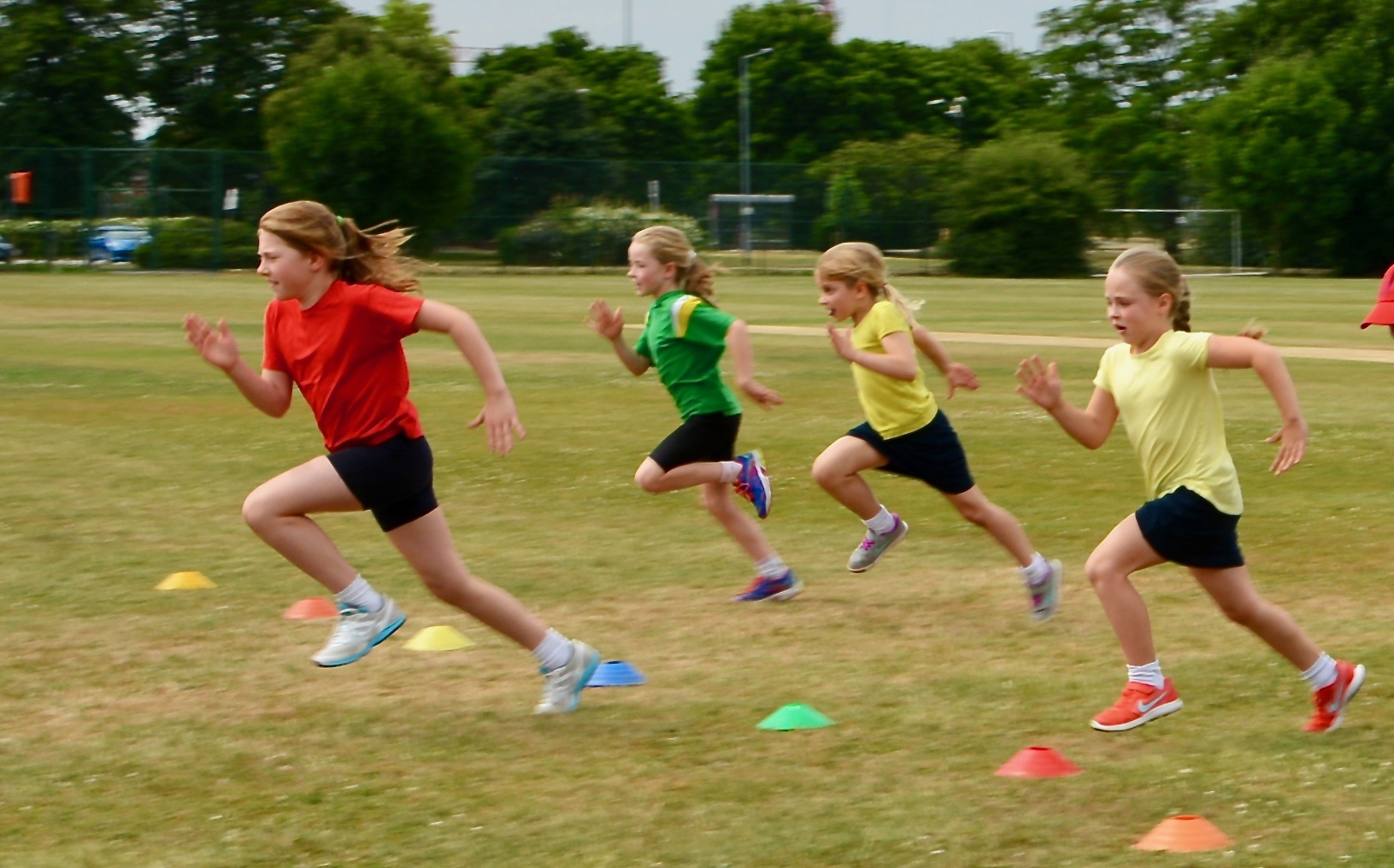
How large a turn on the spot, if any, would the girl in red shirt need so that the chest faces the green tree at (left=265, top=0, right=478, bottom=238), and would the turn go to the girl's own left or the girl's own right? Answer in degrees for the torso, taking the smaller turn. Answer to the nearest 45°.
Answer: approximately 90° to the girl's own right

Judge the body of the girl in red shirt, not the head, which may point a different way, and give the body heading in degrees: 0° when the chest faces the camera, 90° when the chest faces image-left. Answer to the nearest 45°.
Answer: approximately 90°

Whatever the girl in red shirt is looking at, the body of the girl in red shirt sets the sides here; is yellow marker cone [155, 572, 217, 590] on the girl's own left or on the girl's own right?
on the girl's own right

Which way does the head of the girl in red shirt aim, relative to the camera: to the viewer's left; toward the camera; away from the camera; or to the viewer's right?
to the viewer's left

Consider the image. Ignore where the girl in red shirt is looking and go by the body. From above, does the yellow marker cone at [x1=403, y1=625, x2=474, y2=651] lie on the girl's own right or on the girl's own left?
on the girl's own right

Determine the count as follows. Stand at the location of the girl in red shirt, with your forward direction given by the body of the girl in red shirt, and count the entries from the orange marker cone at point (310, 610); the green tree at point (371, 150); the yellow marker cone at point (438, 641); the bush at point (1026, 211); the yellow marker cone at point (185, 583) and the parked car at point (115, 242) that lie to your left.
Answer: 0

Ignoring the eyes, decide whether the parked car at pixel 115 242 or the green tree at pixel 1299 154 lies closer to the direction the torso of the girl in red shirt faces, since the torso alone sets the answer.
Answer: the parked car

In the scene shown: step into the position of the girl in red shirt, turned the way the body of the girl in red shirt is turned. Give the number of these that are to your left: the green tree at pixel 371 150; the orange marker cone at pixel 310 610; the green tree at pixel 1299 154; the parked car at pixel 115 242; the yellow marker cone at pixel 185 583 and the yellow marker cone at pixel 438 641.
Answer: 0

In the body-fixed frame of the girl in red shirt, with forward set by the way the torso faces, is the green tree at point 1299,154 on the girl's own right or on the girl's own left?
on the girl's own right

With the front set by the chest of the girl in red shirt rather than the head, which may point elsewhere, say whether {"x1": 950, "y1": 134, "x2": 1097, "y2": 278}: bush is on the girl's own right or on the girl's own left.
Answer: on the girl's own right

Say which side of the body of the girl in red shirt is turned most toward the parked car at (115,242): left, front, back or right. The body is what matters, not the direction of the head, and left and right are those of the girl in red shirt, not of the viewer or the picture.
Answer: right

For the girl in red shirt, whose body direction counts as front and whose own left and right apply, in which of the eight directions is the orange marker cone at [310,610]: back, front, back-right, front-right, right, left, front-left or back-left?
right

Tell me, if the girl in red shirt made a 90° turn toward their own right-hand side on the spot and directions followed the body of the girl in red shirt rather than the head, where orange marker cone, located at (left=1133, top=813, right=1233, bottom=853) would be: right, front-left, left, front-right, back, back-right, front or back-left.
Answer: back-right
